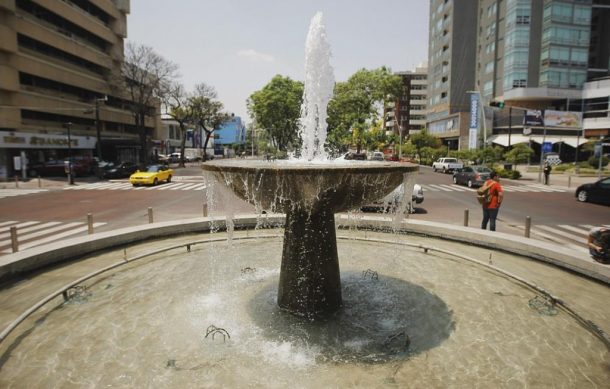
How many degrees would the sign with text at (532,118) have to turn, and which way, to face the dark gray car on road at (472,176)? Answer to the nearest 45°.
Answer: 0° — it already faces it

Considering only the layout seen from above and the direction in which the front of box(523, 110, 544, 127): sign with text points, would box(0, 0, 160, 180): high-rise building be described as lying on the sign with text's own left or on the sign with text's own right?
on the sign with text's own right

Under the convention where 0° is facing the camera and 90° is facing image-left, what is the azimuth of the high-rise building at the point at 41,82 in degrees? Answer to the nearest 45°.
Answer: approximately 315°

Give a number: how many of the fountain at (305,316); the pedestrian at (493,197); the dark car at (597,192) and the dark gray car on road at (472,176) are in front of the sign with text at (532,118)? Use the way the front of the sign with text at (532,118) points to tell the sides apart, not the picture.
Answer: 4

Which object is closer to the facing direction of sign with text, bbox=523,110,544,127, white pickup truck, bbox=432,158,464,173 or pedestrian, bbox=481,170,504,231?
the pedestrian

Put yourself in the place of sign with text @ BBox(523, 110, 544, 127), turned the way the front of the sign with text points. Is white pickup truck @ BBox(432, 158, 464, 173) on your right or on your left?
on your right

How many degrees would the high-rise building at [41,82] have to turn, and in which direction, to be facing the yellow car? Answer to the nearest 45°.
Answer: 0° — it already faces it

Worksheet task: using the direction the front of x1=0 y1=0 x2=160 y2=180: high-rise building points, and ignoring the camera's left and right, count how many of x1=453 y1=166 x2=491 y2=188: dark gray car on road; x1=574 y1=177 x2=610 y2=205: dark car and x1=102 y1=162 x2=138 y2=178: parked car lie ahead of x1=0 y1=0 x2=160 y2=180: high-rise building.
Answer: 3

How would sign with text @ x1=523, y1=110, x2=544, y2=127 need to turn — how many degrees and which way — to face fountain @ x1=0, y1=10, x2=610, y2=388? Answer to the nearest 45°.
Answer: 0° — it already faces it

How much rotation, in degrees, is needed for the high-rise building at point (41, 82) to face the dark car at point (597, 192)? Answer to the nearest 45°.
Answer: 0° — it already faces it

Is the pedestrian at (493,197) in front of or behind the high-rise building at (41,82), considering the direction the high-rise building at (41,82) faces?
in front

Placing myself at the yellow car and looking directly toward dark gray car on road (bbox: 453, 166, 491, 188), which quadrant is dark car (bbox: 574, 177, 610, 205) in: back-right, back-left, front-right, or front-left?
front-right

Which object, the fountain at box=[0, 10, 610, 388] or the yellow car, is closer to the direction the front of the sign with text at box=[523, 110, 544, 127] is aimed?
the fountain

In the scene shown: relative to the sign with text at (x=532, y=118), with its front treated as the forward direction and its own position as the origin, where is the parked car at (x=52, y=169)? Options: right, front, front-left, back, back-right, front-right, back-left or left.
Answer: front-right

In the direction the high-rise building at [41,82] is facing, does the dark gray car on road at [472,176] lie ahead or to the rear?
ahead

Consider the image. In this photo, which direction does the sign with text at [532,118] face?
toward the camera

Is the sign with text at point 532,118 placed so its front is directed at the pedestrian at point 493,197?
yes
